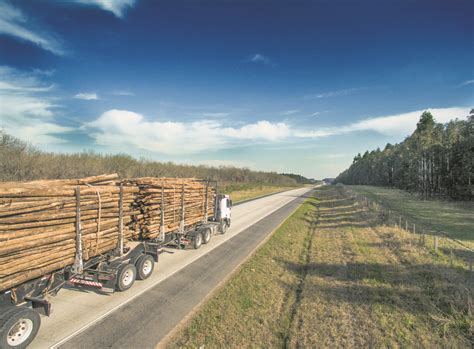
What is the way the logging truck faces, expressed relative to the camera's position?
facing away from the viewer and to the right of the viewer
